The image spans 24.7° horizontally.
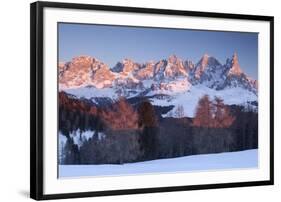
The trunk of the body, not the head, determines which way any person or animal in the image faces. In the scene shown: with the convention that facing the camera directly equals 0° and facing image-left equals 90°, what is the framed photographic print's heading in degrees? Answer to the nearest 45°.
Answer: approximately 315°
